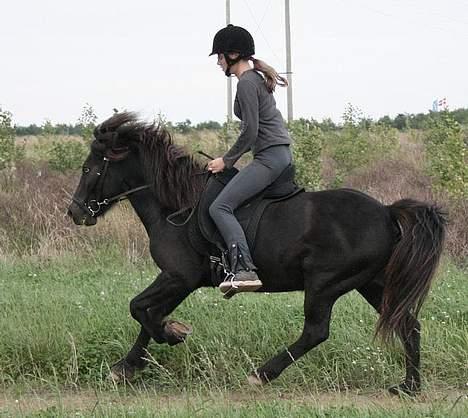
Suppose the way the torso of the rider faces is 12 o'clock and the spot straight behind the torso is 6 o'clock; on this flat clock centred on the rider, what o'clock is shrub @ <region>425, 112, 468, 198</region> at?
The shrub is roughly at 4 o'clock from the rider.

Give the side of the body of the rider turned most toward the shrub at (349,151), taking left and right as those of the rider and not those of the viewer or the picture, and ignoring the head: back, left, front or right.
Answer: right

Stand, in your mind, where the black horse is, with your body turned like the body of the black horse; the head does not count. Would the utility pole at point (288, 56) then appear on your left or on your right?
on your right

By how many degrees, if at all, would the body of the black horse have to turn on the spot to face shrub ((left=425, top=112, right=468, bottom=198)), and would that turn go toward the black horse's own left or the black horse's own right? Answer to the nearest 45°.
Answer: approximately 90° to the black horse's own right

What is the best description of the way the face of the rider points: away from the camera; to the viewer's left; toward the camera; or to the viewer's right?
to the viewer's left

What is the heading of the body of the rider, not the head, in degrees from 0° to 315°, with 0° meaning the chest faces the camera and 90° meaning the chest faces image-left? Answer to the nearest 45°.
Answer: approximately 90°

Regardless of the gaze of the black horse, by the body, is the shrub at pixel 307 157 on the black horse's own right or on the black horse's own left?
on the black horse's own right

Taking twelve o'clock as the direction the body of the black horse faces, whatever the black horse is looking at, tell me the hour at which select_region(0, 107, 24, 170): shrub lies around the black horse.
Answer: The shrub is roughly at 2 o'clock from the black horse.

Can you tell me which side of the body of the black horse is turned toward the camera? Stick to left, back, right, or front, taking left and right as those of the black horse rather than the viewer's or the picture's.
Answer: left

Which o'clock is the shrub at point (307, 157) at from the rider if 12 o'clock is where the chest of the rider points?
The shrub is roughly at 3 o'clock from the rider.
